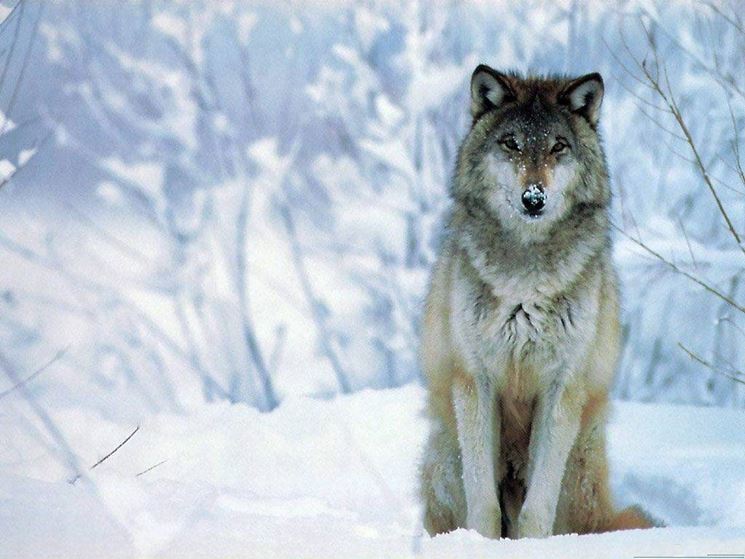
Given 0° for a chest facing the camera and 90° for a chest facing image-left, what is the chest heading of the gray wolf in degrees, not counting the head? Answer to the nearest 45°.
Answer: approximately 0°
